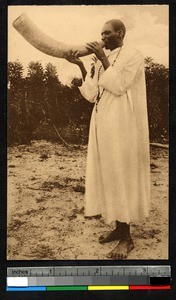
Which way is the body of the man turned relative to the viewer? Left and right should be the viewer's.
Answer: facing the viewer and to the left of the viewer
